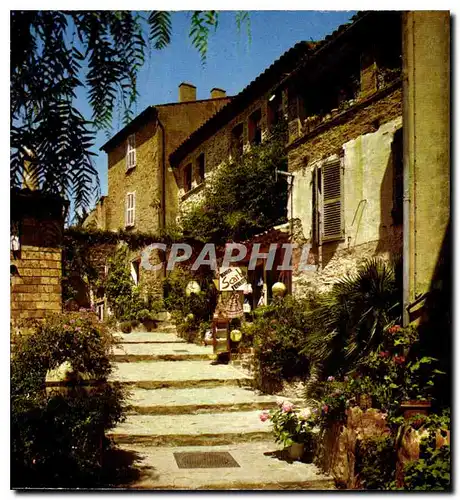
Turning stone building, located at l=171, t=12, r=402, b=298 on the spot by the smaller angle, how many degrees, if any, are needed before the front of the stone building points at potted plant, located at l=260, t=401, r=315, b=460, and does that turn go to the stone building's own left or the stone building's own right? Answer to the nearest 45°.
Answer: approximately 45° to the stone building's own left

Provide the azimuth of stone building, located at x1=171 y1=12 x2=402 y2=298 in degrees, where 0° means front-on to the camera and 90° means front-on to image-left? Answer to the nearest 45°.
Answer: approximately 45°

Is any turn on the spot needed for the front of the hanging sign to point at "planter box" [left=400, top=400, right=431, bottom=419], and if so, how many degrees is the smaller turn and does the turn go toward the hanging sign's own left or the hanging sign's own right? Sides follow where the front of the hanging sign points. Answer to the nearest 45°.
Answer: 0° — it already faces it

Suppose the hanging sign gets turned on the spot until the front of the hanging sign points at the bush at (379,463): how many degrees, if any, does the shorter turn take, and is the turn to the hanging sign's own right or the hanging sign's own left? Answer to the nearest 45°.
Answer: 0° — it already faces it

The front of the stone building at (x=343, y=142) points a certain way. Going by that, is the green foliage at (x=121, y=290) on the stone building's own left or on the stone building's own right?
on the stone building's own right

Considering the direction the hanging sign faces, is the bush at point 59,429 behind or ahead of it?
ahead

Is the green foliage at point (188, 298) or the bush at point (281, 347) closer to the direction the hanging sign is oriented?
the bush
